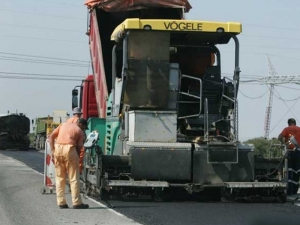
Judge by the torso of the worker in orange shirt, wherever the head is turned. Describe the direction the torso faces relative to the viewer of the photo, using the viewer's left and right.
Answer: facing away from the viewer

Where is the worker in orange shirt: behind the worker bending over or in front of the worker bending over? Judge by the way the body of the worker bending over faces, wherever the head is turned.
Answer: in front

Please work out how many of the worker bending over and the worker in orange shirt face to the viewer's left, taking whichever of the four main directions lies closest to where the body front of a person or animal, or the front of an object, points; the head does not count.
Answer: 0
